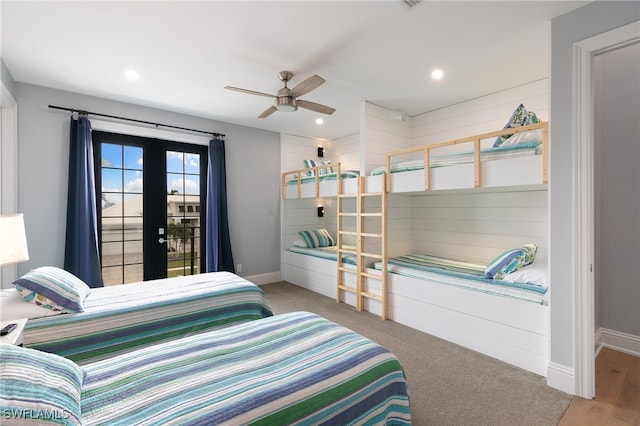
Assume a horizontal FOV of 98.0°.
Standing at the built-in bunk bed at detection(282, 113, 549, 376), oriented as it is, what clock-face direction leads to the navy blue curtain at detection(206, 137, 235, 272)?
The navy blue curtain is roughly at 2 o'clock from the built-in bunk bed.

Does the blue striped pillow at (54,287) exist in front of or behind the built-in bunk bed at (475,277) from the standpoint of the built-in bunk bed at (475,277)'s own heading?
in front

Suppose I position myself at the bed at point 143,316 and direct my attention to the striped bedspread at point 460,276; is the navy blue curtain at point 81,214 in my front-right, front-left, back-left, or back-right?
back-left
